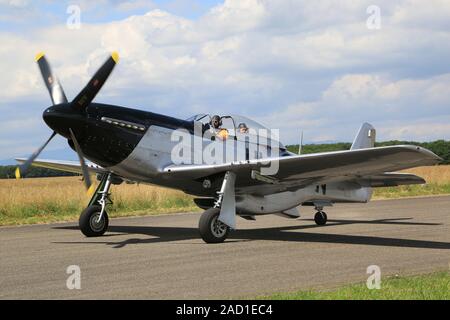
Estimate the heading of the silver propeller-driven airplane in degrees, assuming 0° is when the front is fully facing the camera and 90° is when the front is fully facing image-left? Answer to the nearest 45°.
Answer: approximately 45°
